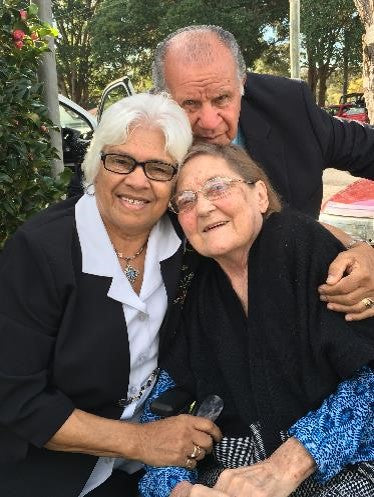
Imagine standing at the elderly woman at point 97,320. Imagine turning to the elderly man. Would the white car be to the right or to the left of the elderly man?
left

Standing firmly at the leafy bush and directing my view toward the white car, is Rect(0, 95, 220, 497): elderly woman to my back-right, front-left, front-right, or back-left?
back-right

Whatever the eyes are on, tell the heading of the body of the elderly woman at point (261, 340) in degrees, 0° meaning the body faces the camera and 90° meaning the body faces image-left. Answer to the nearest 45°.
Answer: approximately 45°

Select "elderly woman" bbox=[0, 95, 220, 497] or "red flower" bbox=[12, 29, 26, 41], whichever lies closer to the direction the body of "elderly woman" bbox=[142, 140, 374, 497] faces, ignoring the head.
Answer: the elderly woman

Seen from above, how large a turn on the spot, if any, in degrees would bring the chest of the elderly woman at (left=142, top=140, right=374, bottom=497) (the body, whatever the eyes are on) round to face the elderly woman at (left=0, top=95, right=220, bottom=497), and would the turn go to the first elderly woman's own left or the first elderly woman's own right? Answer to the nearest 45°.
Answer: approximately 45° to the first elderly woman's own right

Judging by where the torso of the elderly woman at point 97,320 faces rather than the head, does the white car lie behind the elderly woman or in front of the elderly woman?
behind

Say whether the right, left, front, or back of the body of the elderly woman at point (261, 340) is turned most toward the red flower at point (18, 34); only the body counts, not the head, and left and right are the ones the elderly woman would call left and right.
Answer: right

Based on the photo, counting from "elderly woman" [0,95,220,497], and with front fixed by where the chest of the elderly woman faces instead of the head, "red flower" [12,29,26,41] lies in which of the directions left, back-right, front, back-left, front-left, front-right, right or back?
back-left

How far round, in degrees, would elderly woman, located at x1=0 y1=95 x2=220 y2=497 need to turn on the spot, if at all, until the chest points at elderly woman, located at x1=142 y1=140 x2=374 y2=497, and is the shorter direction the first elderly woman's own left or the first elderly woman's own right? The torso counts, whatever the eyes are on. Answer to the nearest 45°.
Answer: approximately 45° to the first elderly woman's own left

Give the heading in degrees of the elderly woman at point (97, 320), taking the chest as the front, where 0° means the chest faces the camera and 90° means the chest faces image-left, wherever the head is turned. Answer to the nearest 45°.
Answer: approximately 315°

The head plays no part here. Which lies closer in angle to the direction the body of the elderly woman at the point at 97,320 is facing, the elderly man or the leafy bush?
the elderly man

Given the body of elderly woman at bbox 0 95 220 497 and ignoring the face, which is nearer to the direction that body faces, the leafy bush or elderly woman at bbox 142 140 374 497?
the elderly woman
